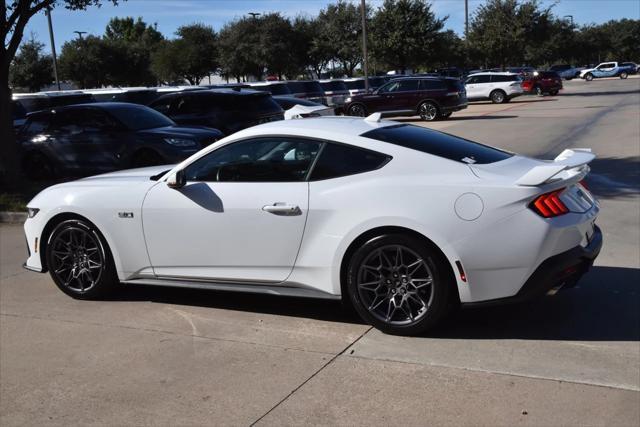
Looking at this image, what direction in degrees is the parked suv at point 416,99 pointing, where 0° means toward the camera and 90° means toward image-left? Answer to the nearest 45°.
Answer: approximately 135°

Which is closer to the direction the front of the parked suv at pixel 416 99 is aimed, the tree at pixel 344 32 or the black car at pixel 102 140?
the tree

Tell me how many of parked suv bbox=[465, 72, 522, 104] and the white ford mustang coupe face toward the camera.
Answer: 0

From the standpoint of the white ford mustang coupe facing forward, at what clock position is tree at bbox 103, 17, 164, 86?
The tree is roughly at 1 o'clock from the white ford mustang coupe.

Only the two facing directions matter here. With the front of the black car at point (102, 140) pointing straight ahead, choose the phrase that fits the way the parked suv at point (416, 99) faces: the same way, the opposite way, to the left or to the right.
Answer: the opposite way

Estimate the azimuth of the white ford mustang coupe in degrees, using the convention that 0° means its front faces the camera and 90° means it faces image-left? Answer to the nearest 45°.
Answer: approximately 135°

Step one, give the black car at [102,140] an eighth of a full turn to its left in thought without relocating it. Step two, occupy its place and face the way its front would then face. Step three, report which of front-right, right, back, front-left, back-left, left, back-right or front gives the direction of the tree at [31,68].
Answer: left

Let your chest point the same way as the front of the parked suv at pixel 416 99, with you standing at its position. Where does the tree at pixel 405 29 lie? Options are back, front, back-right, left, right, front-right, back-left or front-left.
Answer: front-right

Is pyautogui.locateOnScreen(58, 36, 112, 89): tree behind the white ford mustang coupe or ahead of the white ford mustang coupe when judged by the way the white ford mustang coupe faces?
ahead
